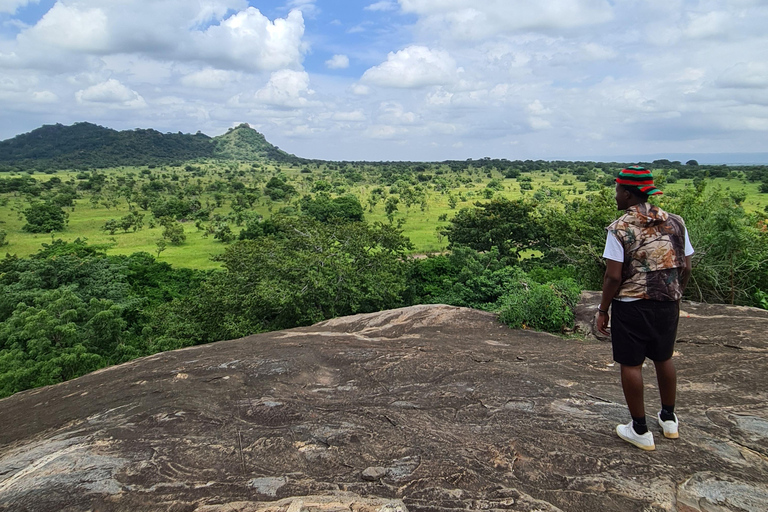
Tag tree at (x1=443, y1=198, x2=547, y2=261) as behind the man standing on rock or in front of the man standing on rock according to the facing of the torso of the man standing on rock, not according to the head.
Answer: in front

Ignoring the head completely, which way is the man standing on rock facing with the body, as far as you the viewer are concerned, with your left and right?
facing away from the viewer and to the left of the viewer

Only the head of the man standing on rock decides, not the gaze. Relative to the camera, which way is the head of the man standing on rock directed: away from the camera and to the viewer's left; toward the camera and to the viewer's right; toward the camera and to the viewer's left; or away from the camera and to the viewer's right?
away from the camera and to the viewer's left

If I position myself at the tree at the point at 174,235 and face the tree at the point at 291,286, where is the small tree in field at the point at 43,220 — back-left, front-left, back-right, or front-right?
back-right

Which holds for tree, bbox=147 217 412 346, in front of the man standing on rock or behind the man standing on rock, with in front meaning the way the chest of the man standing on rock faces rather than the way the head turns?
in front
